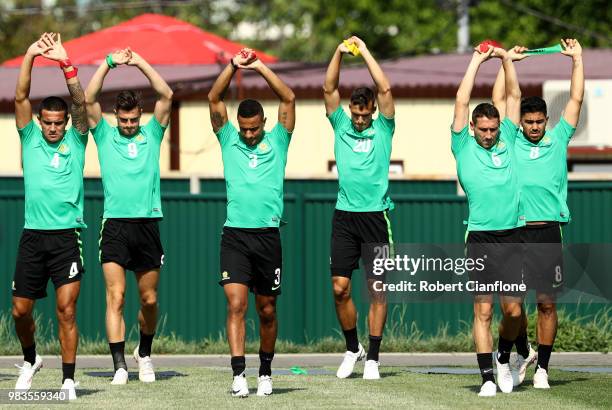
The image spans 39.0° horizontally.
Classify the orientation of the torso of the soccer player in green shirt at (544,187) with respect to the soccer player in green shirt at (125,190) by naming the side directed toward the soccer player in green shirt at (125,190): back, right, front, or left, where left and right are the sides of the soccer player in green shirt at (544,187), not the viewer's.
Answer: right

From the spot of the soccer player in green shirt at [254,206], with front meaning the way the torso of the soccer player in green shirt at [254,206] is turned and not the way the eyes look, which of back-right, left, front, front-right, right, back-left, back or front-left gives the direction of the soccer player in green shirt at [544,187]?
left

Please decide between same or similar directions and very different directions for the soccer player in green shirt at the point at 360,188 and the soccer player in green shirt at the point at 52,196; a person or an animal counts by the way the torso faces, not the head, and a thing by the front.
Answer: same or similar directions

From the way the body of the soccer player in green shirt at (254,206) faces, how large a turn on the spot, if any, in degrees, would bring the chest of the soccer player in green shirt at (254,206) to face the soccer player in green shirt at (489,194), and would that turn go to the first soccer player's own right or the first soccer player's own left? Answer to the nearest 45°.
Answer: approximately 90° to the first soccer player's own left

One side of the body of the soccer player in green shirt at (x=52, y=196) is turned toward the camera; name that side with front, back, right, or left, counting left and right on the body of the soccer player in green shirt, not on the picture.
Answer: front

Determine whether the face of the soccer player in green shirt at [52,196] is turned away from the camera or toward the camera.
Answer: toward the camera

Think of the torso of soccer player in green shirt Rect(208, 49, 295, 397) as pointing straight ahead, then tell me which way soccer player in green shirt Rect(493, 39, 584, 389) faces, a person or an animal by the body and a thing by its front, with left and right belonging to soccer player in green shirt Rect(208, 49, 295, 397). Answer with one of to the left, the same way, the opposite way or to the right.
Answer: the same way

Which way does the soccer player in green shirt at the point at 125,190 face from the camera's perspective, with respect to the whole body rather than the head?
toward the camera

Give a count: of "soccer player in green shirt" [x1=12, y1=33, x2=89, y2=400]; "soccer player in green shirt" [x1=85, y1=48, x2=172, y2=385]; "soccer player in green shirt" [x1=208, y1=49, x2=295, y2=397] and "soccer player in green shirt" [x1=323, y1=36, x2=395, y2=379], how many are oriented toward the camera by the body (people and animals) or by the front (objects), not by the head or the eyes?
4

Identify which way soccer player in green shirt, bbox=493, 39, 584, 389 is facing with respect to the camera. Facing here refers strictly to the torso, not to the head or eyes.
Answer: toward the camera

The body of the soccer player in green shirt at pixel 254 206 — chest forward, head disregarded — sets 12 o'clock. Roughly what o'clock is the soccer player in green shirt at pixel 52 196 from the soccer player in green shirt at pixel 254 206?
the soccer player in green shirt at pixel 52 196 is roughly at 3 o'clock from the soccer player in green shirt at pixel 254 206.

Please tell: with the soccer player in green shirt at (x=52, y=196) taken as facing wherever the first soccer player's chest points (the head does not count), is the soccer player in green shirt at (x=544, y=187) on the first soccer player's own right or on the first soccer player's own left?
on the first soccer player's own left

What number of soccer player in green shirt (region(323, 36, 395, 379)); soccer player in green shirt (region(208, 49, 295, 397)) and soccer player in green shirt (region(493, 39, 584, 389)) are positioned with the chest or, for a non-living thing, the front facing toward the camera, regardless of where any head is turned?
3
